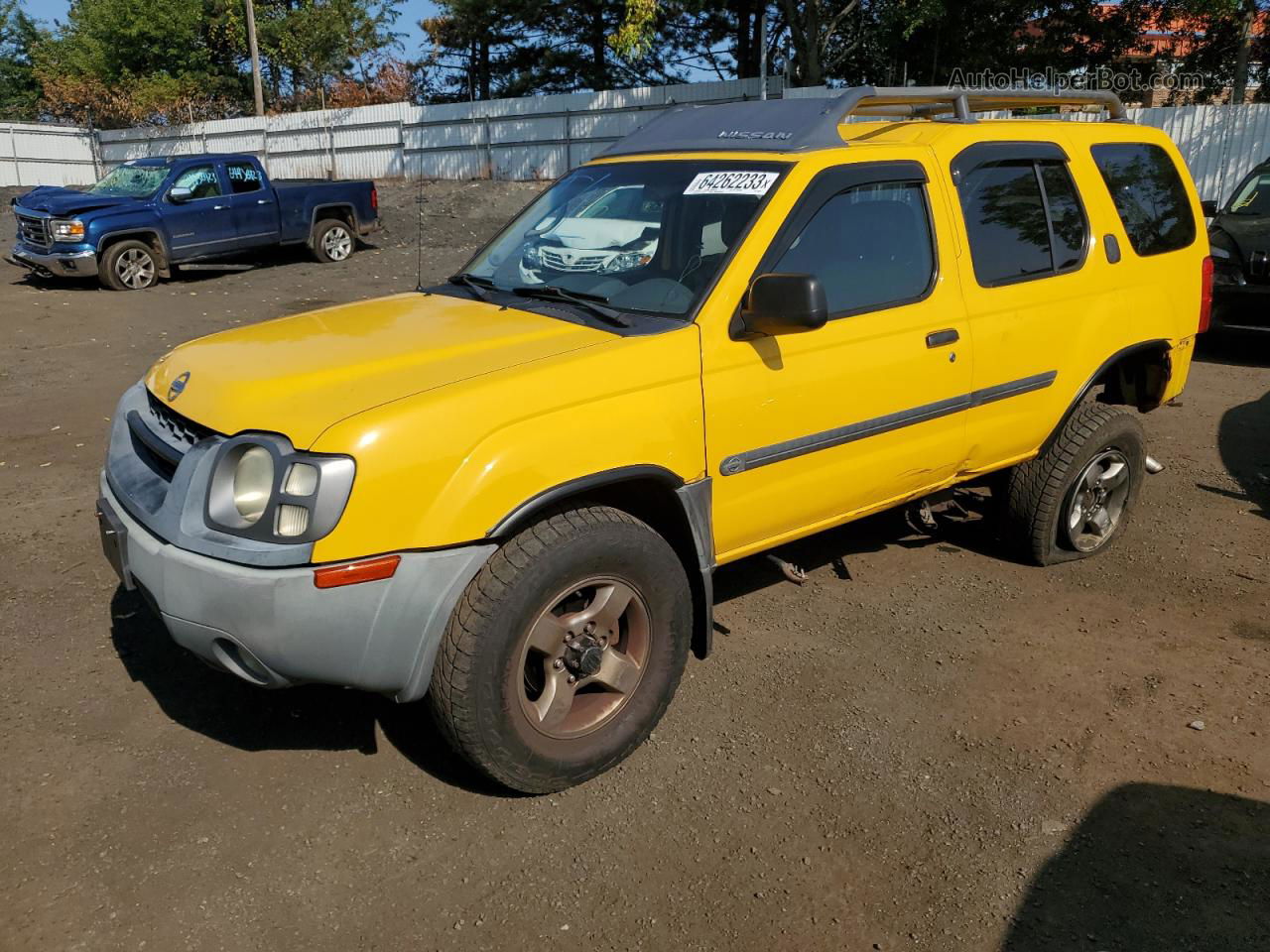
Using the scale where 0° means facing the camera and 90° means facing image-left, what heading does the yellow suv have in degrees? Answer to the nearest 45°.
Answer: approximately 45°

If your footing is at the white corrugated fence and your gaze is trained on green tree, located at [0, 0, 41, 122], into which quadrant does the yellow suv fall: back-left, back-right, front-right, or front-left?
back-left

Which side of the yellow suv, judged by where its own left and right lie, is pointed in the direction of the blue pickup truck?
right

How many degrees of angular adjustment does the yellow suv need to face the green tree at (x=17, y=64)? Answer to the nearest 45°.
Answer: approximately 90° to its right

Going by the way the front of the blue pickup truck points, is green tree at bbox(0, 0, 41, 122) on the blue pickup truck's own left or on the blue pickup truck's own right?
on the blue pickup truck's own right

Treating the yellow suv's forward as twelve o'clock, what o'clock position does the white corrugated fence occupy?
The white corrugated fence is roughly at 4 o'clock from the yellow suv.
